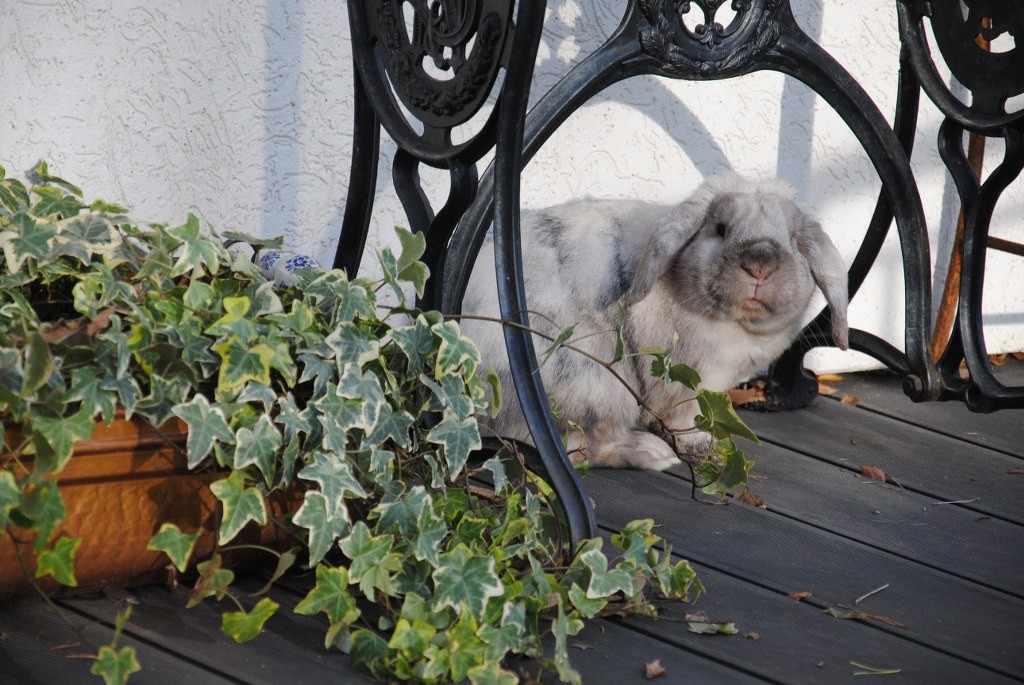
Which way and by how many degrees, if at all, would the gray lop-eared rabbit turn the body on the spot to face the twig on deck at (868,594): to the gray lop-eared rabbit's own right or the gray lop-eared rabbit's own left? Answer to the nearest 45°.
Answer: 0° — it already faces it

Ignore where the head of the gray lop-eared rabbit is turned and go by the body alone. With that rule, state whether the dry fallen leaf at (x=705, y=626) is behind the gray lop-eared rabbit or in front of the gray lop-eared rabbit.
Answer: in front

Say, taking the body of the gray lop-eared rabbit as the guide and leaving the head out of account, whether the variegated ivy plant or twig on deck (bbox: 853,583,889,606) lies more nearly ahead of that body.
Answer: the twig on deck

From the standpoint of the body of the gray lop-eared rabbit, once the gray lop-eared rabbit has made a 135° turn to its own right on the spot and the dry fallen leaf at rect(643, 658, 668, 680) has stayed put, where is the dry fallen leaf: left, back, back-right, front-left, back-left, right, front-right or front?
left

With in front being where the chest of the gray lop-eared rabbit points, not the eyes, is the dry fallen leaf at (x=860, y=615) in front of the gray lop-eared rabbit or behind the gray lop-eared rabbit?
in front

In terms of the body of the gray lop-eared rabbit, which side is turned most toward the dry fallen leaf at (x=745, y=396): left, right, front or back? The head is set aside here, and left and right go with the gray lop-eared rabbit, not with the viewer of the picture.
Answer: left

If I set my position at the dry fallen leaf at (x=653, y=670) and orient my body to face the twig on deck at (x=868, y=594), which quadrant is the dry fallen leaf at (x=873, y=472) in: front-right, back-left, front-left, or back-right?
front-left

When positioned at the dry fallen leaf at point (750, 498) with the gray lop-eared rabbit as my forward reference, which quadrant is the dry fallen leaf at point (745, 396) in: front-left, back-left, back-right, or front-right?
front-right

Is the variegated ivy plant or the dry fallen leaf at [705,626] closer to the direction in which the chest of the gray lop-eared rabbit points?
the dry fallen leaf

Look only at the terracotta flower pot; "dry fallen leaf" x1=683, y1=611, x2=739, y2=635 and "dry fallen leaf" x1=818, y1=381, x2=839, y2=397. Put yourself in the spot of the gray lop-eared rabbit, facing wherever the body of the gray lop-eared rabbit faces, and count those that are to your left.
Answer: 1

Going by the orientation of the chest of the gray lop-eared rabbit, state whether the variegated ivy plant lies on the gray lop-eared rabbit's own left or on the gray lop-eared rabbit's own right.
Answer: on the gray lop-eared rabbit's own right
